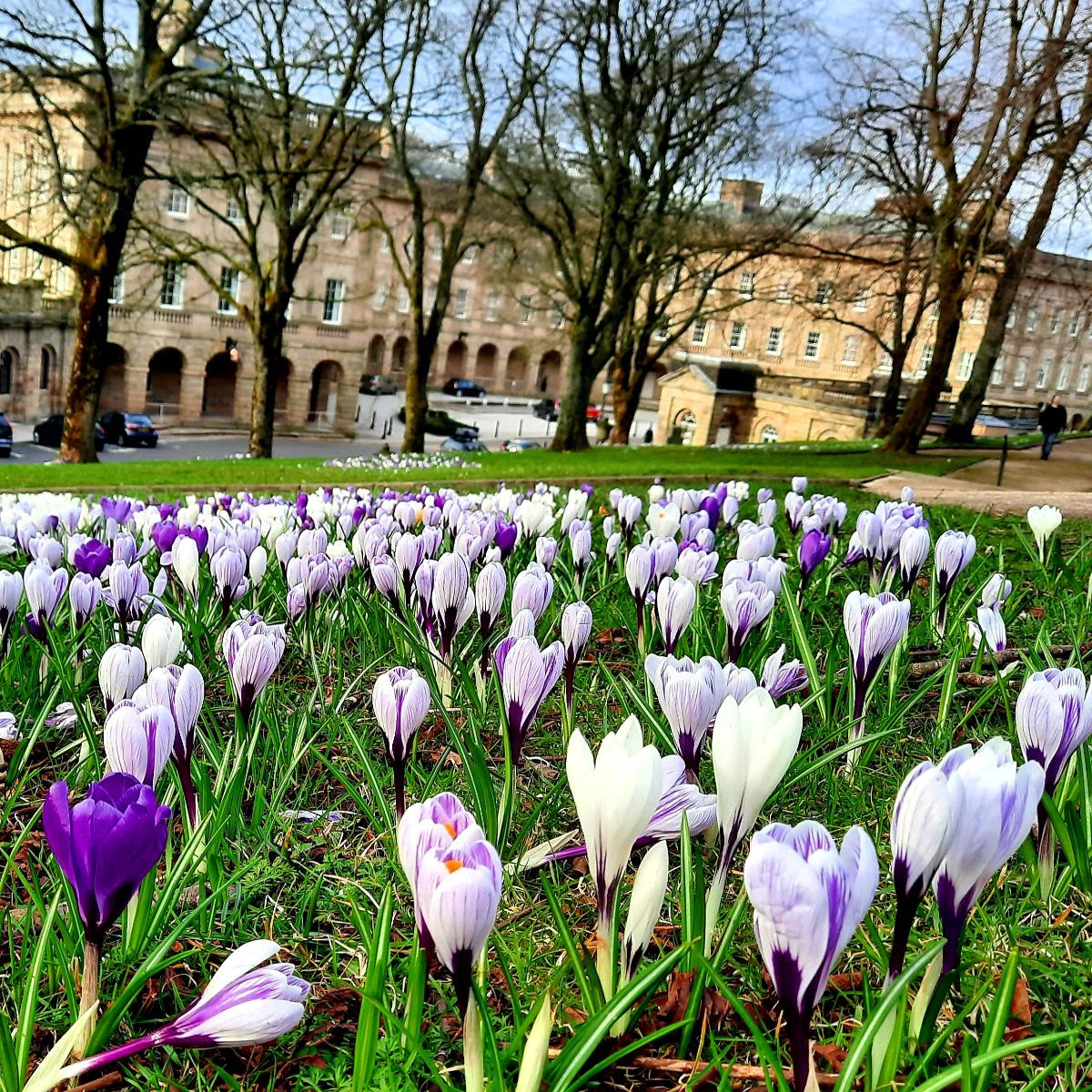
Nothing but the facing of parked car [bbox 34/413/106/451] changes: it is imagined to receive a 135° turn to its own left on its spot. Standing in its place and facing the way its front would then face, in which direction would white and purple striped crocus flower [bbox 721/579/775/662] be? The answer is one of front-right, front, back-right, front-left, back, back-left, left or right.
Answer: front-right

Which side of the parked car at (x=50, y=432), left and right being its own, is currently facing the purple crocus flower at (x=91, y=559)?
left

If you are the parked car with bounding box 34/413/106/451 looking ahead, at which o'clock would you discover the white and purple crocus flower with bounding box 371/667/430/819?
The white and purple crocus flower is roughly at 9 o'clock from the parked car.

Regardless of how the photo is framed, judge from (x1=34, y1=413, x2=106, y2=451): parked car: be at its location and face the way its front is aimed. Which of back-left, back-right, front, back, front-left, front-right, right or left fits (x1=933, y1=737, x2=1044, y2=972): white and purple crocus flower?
left

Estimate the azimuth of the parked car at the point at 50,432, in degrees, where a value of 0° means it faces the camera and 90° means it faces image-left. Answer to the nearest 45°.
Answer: approximately 90°

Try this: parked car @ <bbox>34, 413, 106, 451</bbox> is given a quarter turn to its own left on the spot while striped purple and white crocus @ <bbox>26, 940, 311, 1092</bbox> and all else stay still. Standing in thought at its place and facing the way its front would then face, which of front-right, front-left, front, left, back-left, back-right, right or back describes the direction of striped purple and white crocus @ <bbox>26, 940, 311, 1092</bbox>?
front

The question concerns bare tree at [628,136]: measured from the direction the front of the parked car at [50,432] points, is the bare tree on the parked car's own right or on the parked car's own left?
on the parked car's own left

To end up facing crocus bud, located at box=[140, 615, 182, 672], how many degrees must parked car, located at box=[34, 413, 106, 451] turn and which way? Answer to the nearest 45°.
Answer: approximately 90° to its left

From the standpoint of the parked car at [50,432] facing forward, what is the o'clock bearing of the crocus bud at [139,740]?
The crocus bud is roughly at 9 o'clock from the parked car.

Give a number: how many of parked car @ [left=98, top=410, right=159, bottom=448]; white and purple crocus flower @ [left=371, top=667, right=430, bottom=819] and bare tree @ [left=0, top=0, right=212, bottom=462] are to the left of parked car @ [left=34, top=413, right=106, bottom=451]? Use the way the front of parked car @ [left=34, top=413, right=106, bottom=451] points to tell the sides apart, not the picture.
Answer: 2

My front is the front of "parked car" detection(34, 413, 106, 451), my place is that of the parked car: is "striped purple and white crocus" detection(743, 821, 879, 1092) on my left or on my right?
on my left
